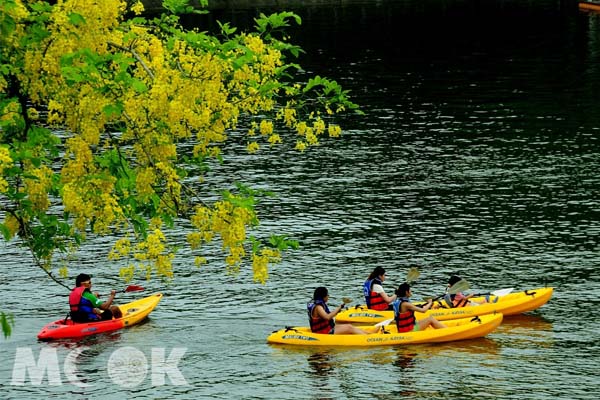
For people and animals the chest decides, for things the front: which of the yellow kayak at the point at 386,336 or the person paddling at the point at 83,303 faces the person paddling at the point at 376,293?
the person paddling at the point at 83,303

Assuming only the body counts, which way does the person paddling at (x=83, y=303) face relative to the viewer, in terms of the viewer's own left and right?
facing to the right of the viewer
